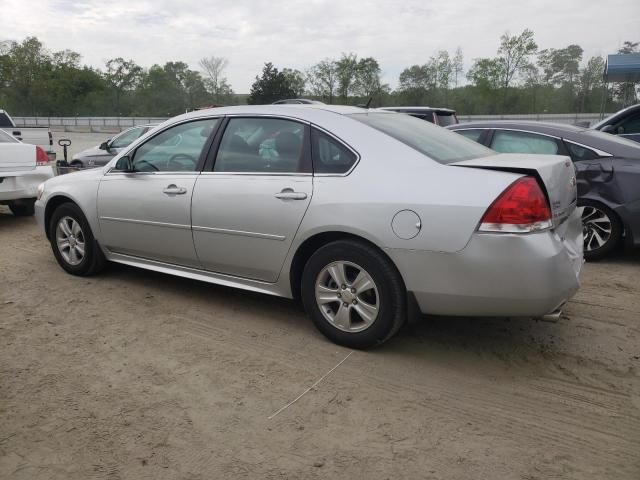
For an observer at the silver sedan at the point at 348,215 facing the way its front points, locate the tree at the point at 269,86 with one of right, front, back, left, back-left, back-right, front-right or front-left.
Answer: front-right

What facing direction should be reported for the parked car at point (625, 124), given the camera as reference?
facing to the left of the viewer

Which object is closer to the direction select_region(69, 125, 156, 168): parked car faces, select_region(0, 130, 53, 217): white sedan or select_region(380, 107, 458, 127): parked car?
the white sedan

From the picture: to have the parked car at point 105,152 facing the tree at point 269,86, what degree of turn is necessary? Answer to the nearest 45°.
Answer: approximately 90° to its right

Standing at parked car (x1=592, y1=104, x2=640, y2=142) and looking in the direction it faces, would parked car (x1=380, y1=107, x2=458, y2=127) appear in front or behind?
in front

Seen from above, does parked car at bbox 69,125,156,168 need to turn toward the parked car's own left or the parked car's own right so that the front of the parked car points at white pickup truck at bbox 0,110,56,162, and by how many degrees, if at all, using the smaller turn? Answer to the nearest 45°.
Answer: approximately 45° to the parked car's own right

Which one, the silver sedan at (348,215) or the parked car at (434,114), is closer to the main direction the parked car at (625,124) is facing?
the parked car

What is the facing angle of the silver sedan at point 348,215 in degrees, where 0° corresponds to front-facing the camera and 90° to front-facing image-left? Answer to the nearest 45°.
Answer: approximately 135°

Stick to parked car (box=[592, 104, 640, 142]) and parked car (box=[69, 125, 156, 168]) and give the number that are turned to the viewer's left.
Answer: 2

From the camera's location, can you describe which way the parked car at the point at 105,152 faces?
facing to the left of the viewer

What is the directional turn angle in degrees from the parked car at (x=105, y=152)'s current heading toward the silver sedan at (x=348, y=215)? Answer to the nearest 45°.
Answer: approximately 90° to its left

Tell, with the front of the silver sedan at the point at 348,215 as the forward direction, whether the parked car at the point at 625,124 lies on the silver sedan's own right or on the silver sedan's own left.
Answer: on the silver sedan's own right

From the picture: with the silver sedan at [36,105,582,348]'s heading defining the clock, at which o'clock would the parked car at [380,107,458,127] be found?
The parked car is roughly at 2 o'clock from the silver sedan.
